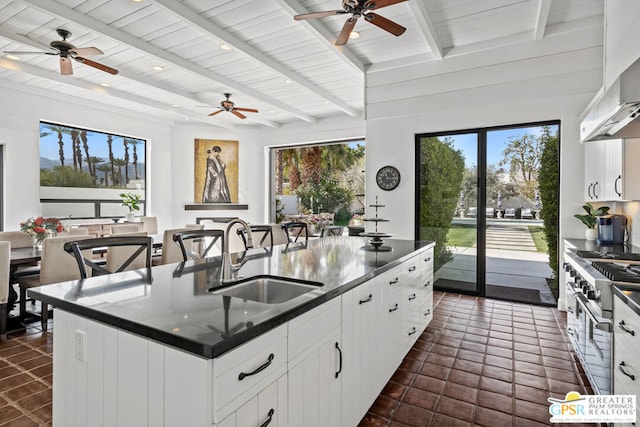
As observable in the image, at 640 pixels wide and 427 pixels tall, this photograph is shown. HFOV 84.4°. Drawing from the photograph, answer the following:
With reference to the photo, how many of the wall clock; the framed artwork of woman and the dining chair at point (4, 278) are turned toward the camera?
2

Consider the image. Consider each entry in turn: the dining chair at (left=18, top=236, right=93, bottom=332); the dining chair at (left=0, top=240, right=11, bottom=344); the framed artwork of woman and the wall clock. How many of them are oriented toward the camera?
2

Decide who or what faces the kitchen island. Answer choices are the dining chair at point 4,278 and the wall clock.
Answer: the wall clock

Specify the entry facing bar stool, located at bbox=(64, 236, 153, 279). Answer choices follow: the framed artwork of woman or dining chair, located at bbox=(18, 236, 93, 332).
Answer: the framed artwork of woman

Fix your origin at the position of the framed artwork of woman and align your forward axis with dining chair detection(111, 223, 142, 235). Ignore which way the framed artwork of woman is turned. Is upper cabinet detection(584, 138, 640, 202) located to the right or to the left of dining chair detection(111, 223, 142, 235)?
left

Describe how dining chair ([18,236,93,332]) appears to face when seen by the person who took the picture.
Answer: facing away from the viewer and to the left of the viewer

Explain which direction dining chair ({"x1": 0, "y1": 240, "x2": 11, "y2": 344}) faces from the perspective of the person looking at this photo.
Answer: facing away from the viewer and to the right of the viewer

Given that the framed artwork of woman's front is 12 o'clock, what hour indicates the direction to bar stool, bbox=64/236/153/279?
The bar stool is roughly at 12 o'clock from the framed artwork of woman.
